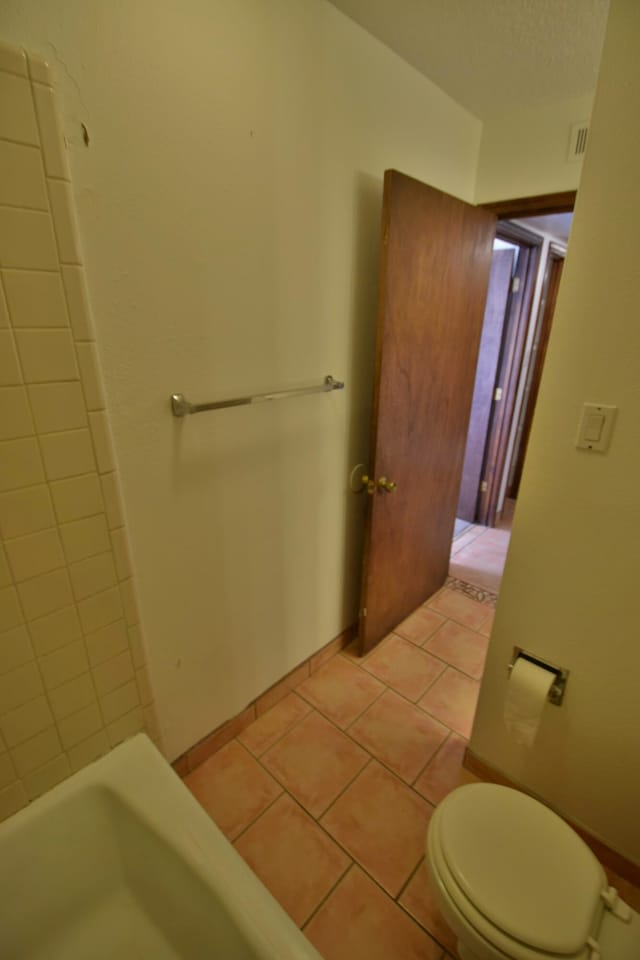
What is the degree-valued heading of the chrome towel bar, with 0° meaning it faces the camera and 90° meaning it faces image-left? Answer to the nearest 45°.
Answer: approximately 315°

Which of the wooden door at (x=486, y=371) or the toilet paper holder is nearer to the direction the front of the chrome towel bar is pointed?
the toilet paper holder

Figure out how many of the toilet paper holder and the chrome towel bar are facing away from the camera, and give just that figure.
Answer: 0

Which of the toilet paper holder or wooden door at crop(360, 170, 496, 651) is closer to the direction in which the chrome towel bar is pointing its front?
the toilet paper holder

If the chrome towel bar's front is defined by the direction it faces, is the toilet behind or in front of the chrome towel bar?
in front

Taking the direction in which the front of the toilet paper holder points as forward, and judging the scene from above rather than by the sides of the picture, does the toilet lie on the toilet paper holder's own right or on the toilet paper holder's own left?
on the toilet paper holder's own left

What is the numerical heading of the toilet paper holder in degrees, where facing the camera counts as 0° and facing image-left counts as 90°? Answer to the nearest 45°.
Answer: approximately 45°

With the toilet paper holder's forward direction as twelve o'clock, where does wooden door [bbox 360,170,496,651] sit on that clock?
The wooden door is roughly at 3 o'clock from the toilet paper holder.

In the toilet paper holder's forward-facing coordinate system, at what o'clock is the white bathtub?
The white bathtub is roughly at 12 o'clock from the toilet paper holder.
